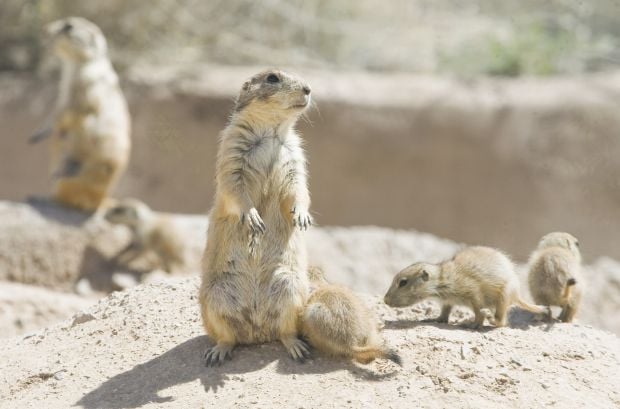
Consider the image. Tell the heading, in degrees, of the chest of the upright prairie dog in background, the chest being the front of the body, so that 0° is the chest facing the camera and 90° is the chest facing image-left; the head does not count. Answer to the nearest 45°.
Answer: approximately 90°

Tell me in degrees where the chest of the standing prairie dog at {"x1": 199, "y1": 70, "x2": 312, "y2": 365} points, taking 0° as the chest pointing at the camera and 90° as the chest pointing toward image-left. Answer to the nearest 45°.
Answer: approximately 315°

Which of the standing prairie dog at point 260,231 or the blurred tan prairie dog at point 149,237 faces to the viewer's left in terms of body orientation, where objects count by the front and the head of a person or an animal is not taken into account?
the blurred tan prairie dog

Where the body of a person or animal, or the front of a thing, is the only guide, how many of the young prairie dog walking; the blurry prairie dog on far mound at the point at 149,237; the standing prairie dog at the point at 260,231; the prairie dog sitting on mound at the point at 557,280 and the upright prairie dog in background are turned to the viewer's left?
3

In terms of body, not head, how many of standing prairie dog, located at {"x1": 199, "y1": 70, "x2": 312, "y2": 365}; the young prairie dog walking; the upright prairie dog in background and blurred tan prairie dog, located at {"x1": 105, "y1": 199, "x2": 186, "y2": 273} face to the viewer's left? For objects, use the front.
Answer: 3

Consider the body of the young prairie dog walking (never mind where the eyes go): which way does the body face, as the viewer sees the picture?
to the viewer's left

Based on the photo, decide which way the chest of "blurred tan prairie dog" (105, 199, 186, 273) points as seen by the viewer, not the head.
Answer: to the viewer's left

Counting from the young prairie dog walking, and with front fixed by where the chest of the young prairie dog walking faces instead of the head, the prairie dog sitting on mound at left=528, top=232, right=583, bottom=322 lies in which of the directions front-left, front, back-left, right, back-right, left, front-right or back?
back-right
